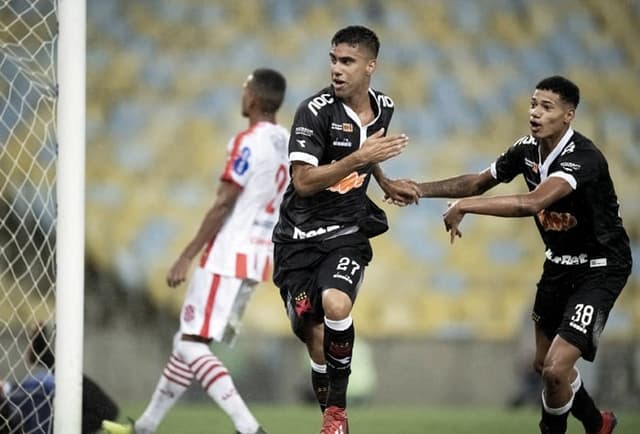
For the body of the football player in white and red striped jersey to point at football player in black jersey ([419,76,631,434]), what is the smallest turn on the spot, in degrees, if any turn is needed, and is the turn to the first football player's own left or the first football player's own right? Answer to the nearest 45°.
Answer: approximately 180°

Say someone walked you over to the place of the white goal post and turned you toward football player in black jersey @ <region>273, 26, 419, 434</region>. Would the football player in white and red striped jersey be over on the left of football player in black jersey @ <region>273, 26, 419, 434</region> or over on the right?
left

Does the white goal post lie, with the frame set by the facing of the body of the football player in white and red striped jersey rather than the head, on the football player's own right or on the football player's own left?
on the football player's own left

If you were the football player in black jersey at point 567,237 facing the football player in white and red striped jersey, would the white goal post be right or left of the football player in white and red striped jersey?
left

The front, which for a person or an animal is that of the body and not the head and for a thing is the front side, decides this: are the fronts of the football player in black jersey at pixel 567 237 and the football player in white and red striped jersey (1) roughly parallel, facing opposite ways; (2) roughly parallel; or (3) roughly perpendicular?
roughly perpendicular

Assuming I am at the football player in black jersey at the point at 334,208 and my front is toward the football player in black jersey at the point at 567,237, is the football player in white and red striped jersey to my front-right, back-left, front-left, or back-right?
back-left

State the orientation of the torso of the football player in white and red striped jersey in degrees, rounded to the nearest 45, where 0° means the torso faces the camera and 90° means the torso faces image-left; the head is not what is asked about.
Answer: approximately 135°

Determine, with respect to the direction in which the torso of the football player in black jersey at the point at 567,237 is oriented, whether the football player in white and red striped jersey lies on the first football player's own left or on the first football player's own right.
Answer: on the first football player's own right

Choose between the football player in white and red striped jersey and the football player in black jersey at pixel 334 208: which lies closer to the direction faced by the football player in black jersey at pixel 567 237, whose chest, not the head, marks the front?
the football player in black jersey
